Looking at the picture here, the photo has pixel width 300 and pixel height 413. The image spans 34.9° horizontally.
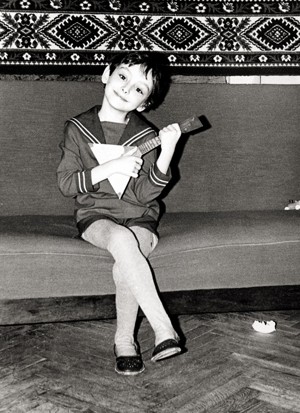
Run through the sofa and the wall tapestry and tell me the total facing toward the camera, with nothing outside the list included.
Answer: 2

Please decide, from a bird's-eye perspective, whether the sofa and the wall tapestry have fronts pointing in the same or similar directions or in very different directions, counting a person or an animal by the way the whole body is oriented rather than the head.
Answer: same or similar directions

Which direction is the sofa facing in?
toward the camera

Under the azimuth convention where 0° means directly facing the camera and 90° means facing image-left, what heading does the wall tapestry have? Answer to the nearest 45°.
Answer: approximately 0°
